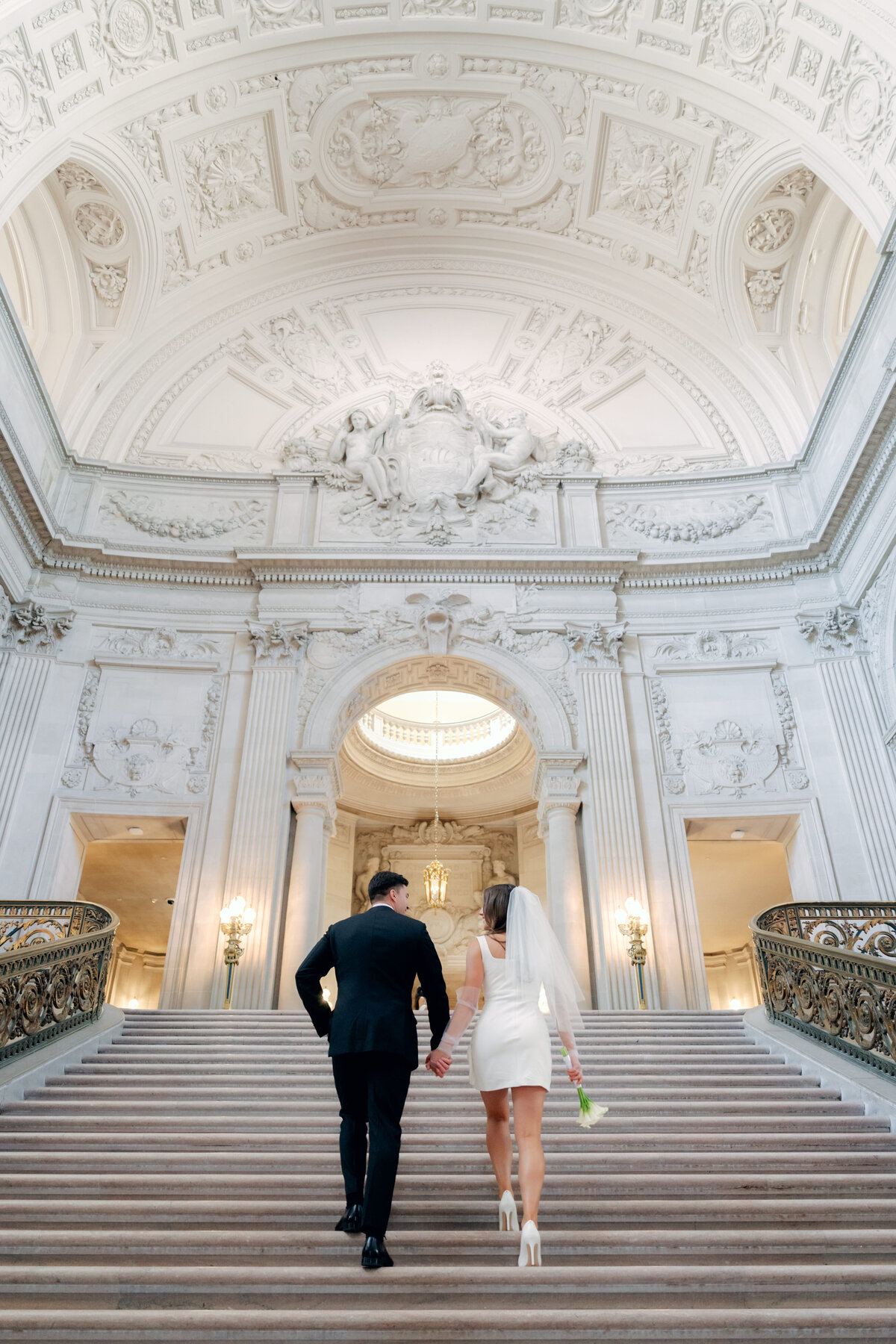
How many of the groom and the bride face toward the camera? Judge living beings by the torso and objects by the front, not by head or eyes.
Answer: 0

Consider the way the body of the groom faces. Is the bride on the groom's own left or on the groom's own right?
on the groom's own right

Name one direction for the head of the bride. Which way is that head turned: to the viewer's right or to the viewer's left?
to the viewer's left

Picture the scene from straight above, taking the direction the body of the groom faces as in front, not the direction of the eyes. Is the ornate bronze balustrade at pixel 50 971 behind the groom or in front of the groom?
in front

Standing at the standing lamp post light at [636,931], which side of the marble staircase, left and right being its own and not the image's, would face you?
back

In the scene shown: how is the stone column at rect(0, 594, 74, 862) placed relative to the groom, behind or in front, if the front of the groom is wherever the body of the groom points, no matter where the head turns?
in front

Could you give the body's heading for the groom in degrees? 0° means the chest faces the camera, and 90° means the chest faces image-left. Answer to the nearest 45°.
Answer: approximately 180°

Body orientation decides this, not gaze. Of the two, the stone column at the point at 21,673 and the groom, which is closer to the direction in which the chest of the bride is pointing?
the stone column

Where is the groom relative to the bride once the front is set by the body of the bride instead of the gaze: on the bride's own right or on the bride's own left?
on the bride's own left

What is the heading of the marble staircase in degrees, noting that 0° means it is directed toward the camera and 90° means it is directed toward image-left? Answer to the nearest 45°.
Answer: approximately 0°

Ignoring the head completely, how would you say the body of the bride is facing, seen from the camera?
away from the camera
